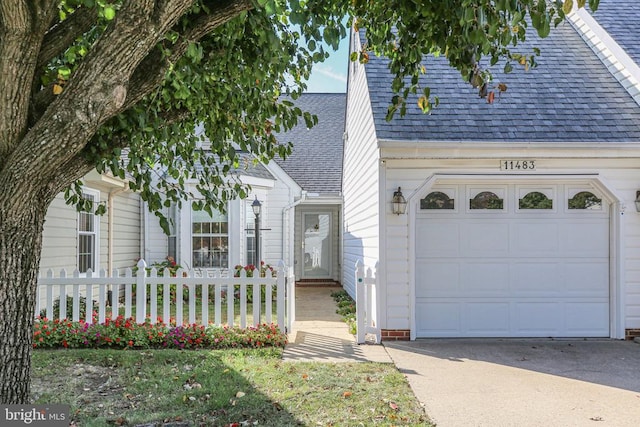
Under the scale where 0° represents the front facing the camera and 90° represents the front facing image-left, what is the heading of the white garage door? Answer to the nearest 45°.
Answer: approximately 0°

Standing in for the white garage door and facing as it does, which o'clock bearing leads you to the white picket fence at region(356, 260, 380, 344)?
The white picket fence is roughly at 2 o'clock from the white garage door.

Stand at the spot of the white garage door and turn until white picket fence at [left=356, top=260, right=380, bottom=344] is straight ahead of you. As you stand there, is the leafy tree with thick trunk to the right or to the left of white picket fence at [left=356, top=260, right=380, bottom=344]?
left

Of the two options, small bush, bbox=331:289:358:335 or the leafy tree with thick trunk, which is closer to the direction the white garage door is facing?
the leafy tree with thick trunk

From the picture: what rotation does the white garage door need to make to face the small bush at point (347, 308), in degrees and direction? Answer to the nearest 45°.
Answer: approximately 135° to its right

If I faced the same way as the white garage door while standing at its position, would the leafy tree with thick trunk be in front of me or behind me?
in front

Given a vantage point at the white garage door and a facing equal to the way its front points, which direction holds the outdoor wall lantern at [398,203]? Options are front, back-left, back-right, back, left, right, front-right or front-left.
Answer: front-right
